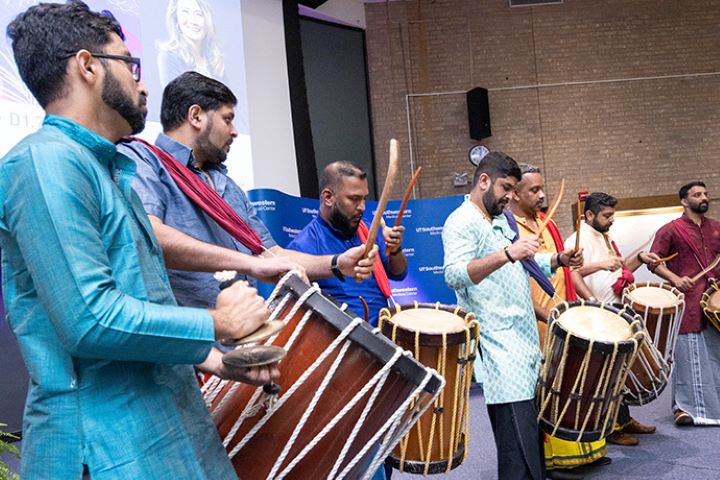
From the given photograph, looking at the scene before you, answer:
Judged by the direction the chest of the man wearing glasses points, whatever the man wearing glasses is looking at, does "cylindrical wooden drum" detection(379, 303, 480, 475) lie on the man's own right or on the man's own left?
on the man's own left

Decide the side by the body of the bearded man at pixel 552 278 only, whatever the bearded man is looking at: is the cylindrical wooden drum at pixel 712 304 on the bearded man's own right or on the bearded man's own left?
on the bearded man's own left

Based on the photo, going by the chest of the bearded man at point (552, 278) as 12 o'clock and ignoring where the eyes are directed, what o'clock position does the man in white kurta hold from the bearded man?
The man in white kurta is roughly at 8 o'clock from the bearded man.

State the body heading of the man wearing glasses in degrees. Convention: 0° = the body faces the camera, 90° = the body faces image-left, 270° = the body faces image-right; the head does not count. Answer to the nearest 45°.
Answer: approximately 270°

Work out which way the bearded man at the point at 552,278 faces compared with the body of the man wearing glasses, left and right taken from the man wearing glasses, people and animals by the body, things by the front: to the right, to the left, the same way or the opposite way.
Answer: to the right

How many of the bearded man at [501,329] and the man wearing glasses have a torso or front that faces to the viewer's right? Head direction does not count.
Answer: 2

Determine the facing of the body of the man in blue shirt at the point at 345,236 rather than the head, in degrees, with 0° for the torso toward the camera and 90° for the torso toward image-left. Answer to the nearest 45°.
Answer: approximately 315°

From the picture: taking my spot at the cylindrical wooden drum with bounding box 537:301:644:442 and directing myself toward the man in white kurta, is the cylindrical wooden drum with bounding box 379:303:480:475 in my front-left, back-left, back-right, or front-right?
back-left

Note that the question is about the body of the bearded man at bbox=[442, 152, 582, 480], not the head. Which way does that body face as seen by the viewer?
to the viewer's right

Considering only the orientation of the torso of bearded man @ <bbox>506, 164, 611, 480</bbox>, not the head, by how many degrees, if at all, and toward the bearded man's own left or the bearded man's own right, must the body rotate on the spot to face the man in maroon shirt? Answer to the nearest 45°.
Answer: approximately 90° to the bearded man's own left

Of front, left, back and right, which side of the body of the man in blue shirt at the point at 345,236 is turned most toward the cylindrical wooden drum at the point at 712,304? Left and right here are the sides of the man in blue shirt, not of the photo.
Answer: left
